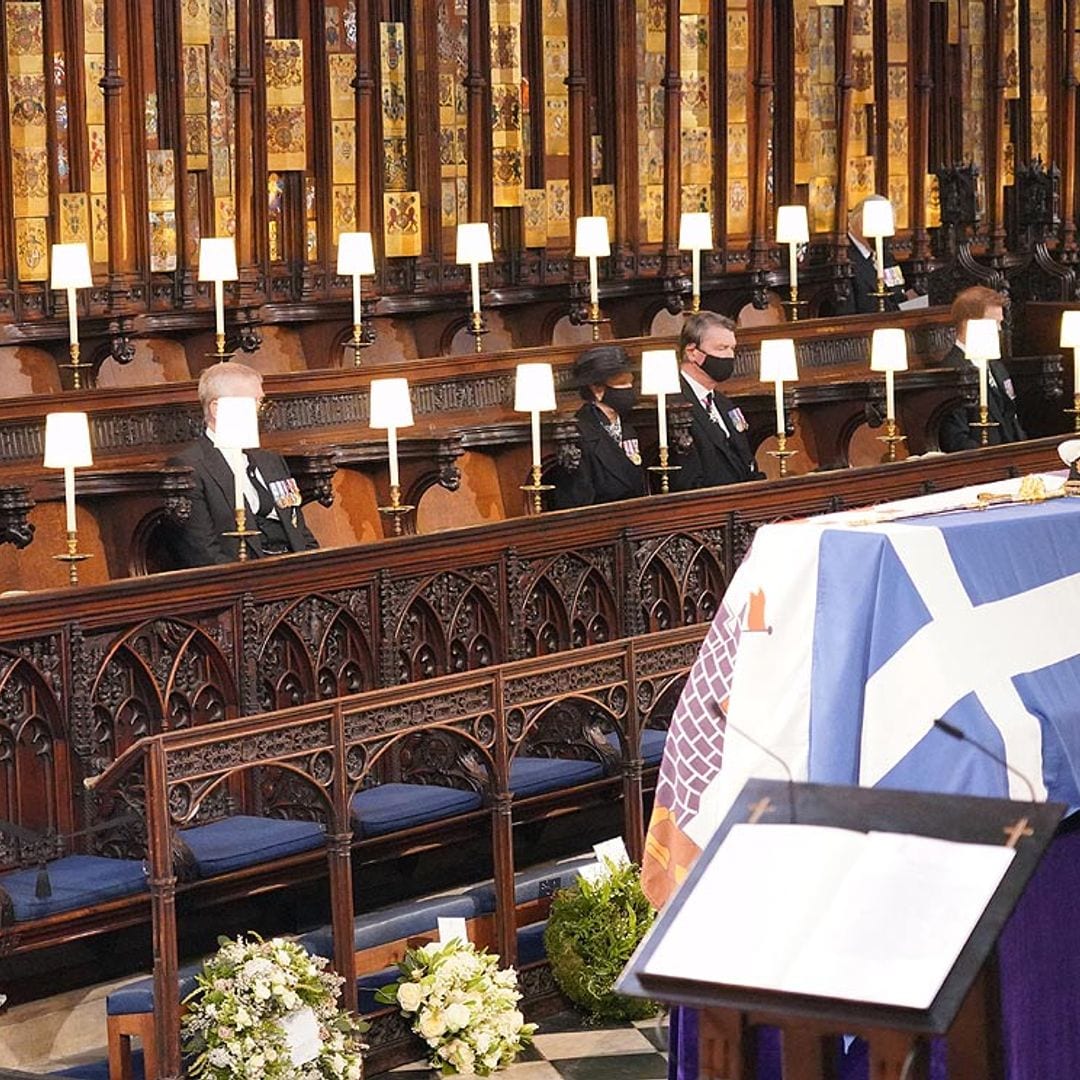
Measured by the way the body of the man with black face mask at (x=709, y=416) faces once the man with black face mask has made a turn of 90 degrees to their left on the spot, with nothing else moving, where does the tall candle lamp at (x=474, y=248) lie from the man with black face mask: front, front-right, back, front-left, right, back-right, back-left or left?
left

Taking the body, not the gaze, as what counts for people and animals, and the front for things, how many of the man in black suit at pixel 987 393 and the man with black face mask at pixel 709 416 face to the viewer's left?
0

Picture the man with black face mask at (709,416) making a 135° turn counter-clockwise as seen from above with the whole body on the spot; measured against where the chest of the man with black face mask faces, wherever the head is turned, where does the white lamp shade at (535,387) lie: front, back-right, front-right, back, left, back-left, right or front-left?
back-left

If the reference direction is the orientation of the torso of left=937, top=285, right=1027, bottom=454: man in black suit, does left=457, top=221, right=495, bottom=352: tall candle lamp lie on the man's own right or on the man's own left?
on the man's own right

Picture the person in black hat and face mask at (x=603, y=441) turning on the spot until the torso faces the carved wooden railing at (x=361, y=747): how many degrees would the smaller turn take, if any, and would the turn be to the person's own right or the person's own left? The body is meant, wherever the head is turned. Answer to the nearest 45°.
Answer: approximately 45° to the person's own right

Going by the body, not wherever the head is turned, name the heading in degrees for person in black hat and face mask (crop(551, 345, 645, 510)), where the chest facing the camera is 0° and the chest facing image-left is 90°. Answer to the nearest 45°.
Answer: approximately 315°

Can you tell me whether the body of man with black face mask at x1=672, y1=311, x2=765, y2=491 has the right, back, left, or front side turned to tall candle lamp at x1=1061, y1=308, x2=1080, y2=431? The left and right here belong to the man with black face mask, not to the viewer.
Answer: left

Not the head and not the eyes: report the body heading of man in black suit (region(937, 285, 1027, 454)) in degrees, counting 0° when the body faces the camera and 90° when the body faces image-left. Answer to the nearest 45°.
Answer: approximately 315°

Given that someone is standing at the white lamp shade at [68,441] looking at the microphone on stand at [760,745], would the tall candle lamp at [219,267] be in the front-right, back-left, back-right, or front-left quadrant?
back-left

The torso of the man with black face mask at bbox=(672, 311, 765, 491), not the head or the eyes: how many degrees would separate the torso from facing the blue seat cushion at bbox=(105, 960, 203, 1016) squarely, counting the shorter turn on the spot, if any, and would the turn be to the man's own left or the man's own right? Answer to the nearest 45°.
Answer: approximately 45° to the man's own right

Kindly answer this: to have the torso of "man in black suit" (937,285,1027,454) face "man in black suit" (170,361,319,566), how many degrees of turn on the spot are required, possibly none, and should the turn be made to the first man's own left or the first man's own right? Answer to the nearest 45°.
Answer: approximately 90° to the first man's own right

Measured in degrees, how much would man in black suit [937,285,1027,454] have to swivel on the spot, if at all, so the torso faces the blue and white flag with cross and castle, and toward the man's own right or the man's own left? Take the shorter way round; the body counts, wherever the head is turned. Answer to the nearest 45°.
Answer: approximately 45° to the man's own right

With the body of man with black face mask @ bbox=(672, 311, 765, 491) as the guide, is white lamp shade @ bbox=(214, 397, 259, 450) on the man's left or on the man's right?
on the man's right

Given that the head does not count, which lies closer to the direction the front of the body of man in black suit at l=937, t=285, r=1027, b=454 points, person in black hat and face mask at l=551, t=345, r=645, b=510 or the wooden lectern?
the wooden lectern

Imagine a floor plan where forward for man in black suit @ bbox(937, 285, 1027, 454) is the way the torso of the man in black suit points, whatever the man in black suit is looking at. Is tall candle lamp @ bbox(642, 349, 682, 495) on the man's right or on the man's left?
on the man's right
